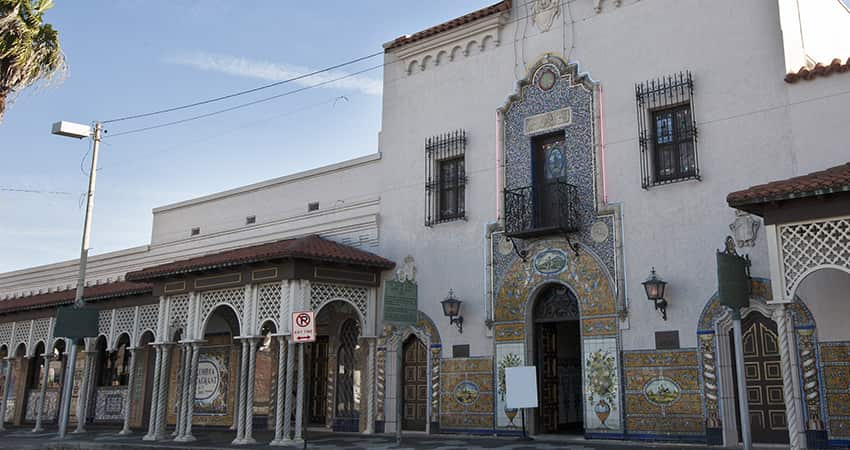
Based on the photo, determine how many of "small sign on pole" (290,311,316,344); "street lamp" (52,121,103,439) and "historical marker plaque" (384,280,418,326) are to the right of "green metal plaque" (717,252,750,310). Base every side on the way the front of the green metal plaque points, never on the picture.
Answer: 3

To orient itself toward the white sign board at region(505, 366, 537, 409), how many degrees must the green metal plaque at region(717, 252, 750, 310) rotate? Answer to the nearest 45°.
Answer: approximately 135° to its right

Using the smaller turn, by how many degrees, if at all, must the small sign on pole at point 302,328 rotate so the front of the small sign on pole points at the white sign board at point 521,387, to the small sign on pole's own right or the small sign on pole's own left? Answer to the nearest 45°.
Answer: approximately 90° to the small sign on pole's own left

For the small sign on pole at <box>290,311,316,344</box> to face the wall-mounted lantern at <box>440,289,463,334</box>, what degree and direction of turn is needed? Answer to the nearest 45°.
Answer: approximately 135° to its left

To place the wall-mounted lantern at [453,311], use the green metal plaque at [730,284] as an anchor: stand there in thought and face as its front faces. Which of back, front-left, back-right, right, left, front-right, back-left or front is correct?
back-right

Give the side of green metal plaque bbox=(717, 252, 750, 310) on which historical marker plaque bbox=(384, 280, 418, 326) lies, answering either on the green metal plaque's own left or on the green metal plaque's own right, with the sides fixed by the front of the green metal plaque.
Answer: on the green metal plaque's own right

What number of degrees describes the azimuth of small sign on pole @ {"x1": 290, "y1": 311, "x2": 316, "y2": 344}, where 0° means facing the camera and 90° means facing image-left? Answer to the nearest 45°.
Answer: approximately 0°
